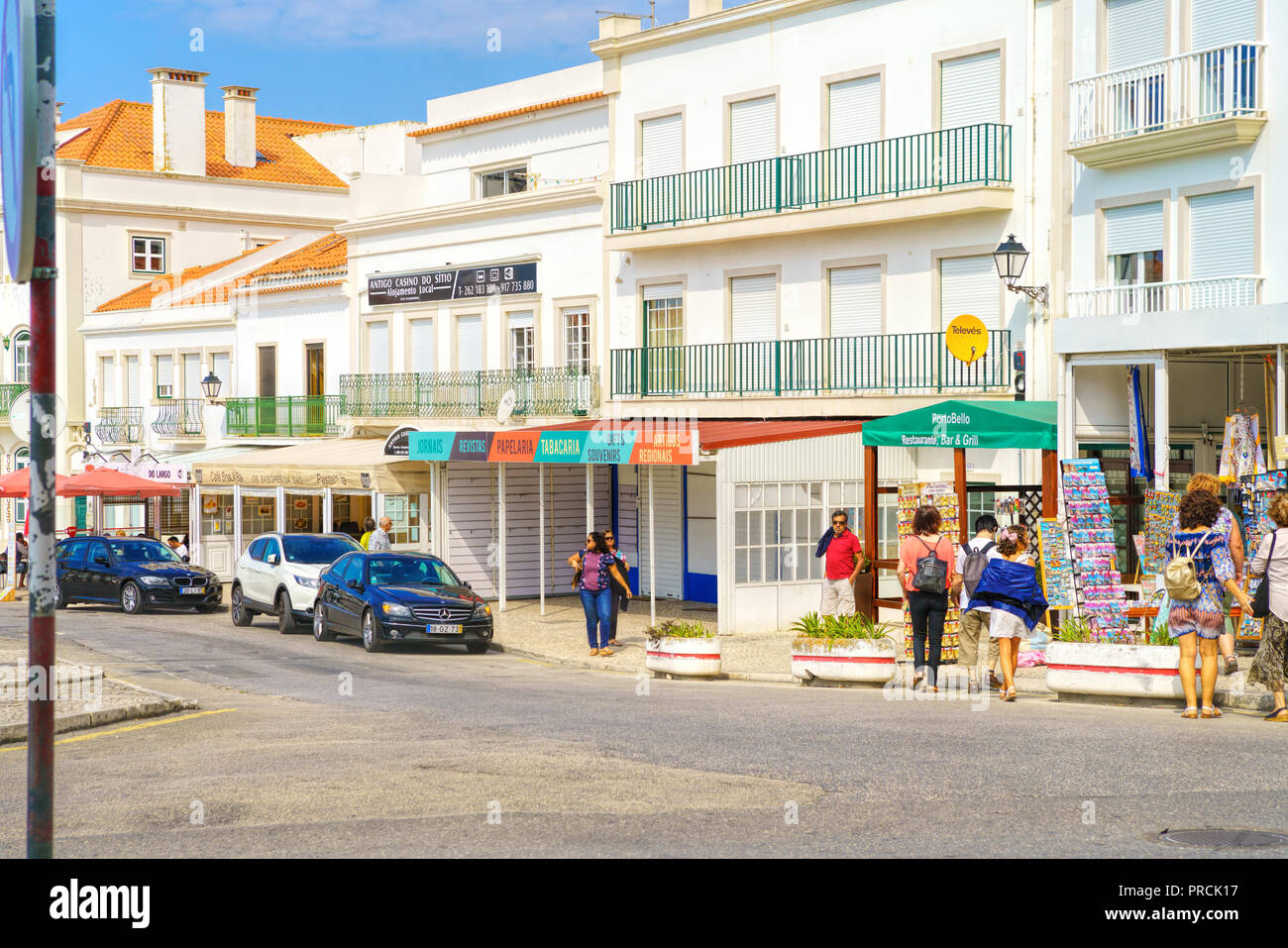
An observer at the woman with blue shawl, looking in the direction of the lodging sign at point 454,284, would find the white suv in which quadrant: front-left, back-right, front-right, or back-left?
front-left

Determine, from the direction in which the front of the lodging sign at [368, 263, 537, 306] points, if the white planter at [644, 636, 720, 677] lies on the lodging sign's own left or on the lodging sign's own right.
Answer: on the lodging sign's own left

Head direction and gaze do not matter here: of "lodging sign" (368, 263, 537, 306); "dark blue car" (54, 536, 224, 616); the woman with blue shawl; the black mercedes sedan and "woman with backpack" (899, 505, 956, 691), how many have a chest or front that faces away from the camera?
2

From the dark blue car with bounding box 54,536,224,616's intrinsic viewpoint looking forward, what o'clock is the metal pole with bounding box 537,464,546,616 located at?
The metal pole is roughly at 12 o'clock from the dark blue car.

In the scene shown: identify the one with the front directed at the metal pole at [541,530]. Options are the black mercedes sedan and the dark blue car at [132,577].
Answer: the dark blue car

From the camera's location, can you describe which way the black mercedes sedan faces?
facing the viewer and to the right of the viewer

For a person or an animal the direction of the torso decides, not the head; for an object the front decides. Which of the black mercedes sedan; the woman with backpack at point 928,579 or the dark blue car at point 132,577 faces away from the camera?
the woman with backpack

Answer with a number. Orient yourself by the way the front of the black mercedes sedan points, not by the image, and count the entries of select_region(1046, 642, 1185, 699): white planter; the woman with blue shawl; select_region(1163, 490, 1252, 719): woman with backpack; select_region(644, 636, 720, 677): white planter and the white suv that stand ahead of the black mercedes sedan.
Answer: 4

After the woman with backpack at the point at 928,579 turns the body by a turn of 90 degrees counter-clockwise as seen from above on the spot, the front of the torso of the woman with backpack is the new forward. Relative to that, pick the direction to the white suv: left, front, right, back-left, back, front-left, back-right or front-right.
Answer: front-right

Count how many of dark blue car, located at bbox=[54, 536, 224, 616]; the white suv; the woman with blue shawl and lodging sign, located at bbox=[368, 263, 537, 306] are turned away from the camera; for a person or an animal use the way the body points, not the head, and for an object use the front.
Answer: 1

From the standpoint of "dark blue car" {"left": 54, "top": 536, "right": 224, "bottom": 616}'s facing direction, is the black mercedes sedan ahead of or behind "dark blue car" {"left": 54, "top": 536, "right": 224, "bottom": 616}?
ahead

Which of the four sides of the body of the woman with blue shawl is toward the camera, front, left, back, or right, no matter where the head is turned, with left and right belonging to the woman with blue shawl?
back

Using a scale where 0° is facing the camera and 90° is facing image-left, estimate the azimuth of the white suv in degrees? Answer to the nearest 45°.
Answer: approximately 315°

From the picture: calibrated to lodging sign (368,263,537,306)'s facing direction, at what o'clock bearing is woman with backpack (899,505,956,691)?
The woman with backpack is roughly at 10 o'clock from the lodging sign.

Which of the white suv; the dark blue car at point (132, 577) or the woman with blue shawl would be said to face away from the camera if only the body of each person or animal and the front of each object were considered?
the woman with blue shawl

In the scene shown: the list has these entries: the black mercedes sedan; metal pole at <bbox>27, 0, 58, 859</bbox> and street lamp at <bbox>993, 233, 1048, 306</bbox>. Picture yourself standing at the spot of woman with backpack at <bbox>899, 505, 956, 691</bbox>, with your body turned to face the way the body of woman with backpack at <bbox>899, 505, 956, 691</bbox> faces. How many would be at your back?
1

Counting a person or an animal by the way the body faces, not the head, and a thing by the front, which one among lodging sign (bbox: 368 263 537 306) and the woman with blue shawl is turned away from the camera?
the woman with blue shawl

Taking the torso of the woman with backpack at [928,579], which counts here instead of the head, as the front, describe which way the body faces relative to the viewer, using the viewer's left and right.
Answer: facing away from the viewer
